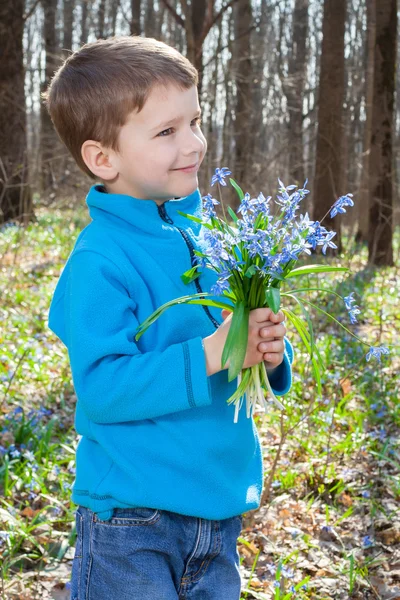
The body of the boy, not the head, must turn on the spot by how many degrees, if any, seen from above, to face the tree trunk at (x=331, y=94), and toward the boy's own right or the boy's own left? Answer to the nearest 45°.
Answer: approximately 135° to the boy's own left

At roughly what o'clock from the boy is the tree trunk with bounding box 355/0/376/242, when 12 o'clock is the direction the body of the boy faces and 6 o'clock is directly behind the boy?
The tree trunk is roughly at 8 o'clock from the boy.

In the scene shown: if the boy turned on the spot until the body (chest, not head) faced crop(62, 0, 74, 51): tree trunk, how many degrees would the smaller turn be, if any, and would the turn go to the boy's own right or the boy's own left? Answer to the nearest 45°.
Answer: approximately 135° to the boy's own left

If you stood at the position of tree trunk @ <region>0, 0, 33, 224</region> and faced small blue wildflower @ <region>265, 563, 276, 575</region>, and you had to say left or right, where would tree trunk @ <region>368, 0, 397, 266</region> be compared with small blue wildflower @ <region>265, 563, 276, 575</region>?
left

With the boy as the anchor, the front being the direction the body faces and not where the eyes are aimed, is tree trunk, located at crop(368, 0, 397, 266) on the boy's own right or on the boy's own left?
on the boy's own left

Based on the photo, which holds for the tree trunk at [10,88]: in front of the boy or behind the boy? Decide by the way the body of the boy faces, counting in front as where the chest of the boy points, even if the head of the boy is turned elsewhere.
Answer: behind

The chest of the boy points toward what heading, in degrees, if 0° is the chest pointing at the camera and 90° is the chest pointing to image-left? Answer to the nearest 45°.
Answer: approximately 315°

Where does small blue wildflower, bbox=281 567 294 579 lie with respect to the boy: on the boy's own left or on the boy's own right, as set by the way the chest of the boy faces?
on the boy's own left
